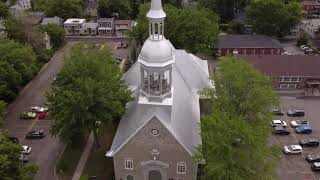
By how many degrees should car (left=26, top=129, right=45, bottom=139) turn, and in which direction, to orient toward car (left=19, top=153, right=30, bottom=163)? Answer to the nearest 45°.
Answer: approximately 90° to its left

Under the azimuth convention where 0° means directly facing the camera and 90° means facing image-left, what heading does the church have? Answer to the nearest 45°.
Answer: approximately 0°

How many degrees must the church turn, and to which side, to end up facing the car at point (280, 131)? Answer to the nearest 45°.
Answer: approximately 135° to its left

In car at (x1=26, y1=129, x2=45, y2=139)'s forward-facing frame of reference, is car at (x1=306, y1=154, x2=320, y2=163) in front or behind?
behind

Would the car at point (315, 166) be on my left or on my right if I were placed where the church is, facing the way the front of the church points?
on my left

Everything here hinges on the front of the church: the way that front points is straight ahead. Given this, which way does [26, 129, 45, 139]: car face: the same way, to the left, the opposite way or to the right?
to the right

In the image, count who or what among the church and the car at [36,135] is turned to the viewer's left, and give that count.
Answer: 1

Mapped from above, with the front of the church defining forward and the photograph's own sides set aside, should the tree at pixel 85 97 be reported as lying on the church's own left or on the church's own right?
on the church's own right

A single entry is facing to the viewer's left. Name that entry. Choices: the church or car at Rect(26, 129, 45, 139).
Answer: the car

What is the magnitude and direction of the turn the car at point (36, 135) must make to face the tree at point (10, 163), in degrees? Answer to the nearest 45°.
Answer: approximately 90° to its left

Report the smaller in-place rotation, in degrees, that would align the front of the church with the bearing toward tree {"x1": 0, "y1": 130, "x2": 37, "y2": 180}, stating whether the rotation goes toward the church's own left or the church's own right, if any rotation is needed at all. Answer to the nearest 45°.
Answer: approximately 90° to the church's own right

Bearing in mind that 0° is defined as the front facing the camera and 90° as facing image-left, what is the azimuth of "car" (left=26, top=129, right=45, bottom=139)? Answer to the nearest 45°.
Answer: approximately 90°
